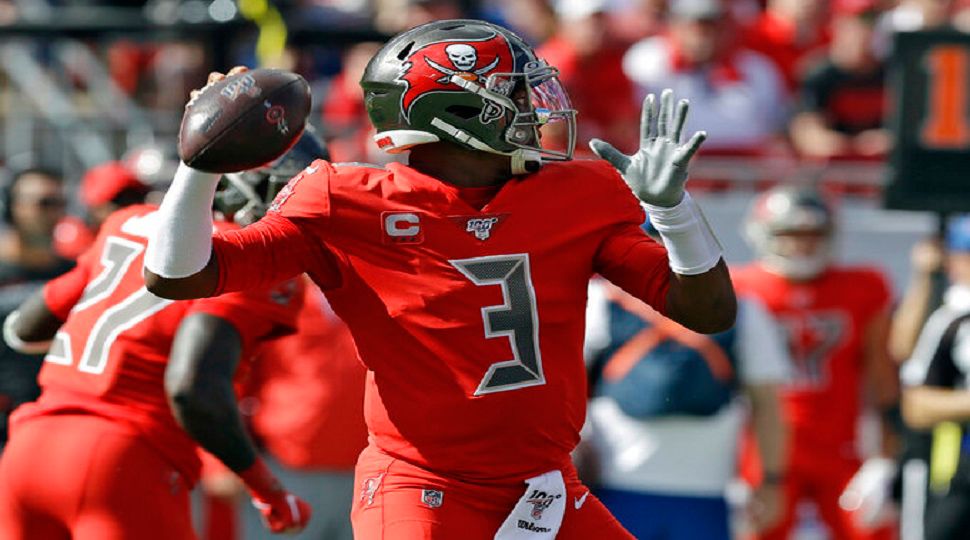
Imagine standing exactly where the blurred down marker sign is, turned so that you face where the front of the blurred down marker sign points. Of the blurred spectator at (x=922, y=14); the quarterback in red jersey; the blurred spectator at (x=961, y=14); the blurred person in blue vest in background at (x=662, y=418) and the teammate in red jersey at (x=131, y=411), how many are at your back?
2

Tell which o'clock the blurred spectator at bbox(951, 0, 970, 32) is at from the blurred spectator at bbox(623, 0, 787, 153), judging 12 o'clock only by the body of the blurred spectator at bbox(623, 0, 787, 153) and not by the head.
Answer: the blurred spectator at bbox(951, 0, 970, 32) is roughly at 8 o'clock from the blurred spectator at bbox(623, 0, 787, 153).

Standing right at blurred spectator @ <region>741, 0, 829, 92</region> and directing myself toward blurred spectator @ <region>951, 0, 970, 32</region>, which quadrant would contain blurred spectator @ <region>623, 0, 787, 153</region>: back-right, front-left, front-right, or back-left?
back-right

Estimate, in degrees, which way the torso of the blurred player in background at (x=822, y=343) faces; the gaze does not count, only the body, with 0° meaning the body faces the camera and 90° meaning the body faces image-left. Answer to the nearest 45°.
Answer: approximately 0°

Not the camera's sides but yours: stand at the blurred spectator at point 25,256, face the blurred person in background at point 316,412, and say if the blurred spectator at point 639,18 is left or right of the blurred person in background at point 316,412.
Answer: left

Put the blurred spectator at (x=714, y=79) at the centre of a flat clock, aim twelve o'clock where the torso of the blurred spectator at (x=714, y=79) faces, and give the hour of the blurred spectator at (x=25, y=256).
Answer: the blurred spectator at (x=25, y=256) is roughly at 2 o'clock from the blurred spectator at (x=714, y=79).
